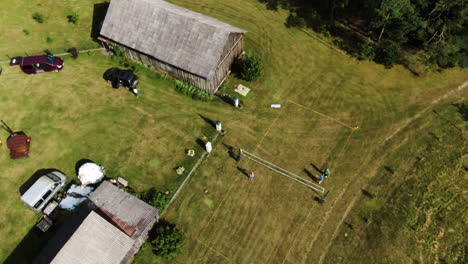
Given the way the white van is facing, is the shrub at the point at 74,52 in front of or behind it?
in front

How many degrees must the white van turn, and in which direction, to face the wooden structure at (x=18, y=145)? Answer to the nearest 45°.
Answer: approximately 45° to its left

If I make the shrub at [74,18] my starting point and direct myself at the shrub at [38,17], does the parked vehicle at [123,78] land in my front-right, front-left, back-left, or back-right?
back-left

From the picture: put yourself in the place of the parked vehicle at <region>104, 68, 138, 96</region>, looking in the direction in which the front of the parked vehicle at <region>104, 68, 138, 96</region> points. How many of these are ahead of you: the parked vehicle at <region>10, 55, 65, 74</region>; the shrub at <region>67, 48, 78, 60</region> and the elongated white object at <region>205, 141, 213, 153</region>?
1

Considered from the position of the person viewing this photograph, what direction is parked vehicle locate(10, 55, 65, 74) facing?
facing to the right of the viewer

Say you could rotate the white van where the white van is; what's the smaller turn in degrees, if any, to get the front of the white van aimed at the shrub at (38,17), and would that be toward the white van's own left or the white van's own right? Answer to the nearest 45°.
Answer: approximately 45° to the white van's own left

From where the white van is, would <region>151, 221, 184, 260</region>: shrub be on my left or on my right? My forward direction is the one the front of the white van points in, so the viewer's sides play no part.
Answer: on my right

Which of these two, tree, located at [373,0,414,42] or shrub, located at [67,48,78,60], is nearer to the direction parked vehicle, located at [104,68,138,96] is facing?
the tree

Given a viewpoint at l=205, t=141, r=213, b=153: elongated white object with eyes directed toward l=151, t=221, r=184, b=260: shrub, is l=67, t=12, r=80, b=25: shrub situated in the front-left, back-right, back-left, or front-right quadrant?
back-right

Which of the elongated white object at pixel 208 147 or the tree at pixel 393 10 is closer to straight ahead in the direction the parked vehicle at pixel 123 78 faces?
the elongated white object

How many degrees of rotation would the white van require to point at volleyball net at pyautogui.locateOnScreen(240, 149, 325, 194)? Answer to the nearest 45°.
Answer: approximately 45° to its right

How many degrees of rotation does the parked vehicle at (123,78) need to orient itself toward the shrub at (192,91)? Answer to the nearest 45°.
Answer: approximately 45° to its left

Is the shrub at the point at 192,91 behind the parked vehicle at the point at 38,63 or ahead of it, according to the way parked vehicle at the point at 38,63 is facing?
ahead
